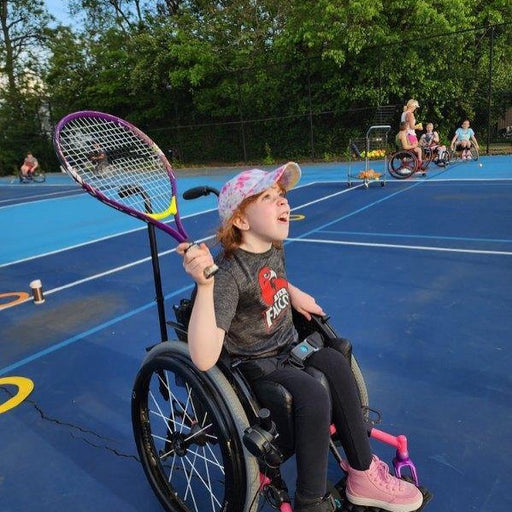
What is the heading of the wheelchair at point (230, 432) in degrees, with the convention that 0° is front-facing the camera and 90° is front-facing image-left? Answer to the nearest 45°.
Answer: approximately 315°

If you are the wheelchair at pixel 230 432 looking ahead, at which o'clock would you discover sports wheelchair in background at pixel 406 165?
The sports wheelchair in background is roughly at 8 o'clock from the wheelchair.

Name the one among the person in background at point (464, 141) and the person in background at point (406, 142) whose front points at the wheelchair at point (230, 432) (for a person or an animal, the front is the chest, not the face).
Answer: the person in background at point (464, 141)

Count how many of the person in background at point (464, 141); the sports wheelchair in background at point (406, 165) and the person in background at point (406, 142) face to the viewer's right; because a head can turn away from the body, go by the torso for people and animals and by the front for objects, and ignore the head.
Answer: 2

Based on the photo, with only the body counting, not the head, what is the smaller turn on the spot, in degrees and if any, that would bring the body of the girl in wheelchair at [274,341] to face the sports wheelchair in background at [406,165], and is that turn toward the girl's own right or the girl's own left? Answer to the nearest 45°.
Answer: approximately 135° to the girl's own left

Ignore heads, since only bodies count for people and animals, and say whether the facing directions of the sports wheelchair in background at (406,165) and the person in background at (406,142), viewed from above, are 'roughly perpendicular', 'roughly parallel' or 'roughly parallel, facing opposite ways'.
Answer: roughly parallel

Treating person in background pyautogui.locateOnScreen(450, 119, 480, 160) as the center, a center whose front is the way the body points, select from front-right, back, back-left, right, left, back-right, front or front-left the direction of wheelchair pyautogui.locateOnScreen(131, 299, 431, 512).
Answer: front

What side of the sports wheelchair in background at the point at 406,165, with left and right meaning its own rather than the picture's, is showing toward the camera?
right

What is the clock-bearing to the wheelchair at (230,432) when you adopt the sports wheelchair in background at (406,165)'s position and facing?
The wheelchair is roughly at 3 o'clock from the sports wheelchair in background.

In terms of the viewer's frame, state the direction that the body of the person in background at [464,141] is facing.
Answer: toward the camera

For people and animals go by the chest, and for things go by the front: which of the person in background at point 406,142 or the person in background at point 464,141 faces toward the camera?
the person in background at point 464,141

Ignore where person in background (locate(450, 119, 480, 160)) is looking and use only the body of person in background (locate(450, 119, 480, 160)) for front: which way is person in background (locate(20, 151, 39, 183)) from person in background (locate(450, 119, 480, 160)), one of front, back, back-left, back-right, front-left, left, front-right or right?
right
